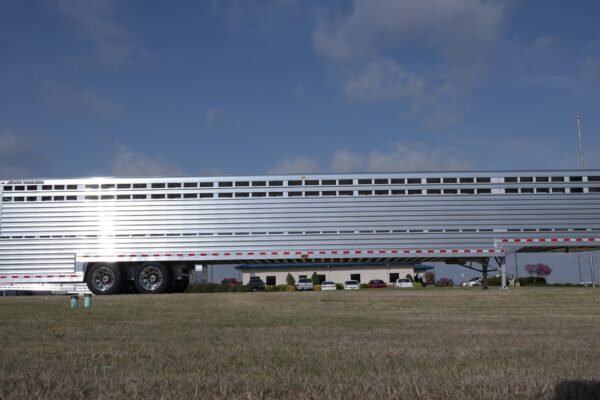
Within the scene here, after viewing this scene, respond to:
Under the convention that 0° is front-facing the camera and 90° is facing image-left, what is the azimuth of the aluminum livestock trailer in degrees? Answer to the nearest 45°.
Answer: approximately 270°

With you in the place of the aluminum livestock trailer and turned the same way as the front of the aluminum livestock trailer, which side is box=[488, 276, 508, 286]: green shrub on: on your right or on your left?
on your left
